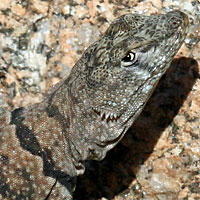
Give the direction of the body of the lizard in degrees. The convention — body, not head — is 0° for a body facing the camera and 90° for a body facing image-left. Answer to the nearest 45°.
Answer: approximately 270°
